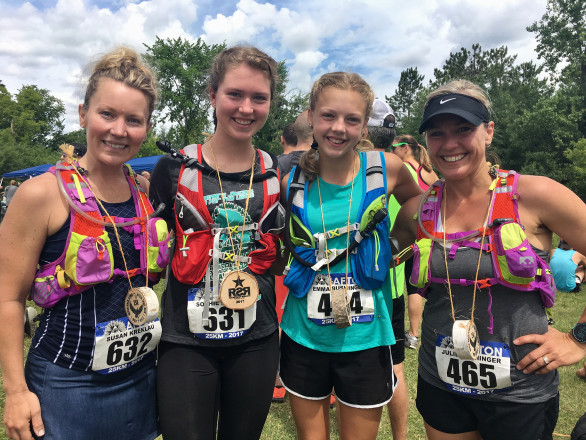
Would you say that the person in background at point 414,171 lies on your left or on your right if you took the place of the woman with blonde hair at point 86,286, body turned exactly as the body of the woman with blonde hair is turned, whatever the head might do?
on your left

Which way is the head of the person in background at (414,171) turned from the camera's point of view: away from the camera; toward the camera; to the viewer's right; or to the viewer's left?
to the viewer's left

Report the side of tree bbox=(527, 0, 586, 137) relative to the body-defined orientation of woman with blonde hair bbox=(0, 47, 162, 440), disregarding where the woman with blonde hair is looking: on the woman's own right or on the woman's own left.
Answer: on the woman's own left

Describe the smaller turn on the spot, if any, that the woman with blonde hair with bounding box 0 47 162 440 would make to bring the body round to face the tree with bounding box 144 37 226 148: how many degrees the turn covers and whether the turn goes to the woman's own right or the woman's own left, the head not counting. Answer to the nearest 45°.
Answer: approximately 135° to the woman's own left

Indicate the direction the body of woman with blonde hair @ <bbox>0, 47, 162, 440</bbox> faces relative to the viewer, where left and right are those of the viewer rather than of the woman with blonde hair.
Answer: facing the viewer and to the right of the viewer

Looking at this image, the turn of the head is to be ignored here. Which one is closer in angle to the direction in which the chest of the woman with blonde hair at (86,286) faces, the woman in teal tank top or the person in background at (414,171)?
the woman in teal tank top

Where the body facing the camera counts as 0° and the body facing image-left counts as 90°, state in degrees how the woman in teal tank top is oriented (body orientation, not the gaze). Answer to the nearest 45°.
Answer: approximately 0°
